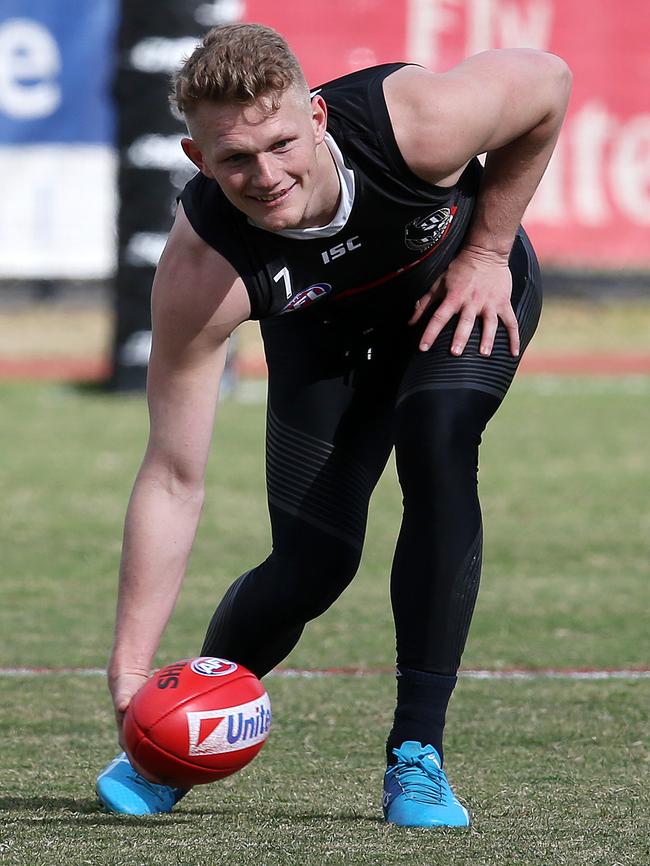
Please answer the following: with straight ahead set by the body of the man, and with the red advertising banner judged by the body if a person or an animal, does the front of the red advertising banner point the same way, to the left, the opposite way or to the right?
the same way

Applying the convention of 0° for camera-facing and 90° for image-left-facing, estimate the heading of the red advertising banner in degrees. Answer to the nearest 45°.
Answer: approximately 0°

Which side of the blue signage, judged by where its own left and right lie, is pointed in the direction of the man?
front

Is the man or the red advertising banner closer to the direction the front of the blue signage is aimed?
the man

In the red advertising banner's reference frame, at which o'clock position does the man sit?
The man is roughly at 12 o'clock from the red advertising banner.

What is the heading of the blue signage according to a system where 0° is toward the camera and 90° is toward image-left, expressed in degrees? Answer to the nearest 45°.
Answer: approximately 0°

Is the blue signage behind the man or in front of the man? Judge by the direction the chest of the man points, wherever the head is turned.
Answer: behind

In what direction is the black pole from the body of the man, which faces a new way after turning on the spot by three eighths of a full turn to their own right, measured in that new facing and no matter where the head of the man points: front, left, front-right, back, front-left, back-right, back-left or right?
front-right

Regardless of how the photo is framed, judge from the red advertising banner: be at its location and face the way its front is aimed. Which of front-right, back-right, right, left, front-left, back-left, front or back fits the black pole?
front-right

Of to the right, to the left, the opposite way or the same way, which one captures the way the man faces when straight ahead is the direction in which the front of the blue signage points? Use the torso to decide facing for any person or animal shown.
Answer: the same way

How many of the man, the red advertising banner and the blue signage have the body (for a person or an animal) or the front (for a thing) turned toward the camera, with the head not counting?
3

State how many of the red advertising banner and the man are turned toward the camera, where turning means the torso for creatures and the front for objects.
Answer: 2
